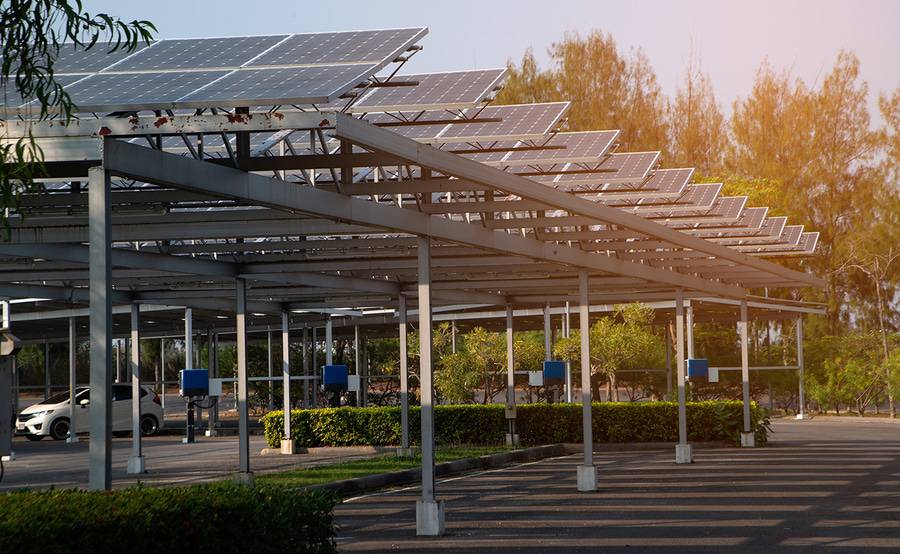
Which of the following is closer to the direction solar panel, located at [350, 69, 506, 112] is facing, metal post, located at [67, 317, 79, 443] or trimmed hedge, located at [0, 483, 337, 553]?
the trimmed hedge

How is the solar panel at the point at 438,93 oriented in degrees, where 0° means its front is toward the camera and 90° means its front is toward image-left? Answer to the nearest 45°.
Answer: approximately 45°

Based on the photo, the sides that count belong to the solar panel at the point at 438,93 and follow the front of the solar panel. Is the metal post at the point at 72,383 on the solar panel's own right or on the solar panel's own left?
on the solar panel's own right

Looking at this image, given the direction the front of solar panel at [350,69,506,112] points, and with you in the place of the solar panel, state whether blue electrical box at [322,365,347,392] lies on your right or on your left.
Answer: on your right

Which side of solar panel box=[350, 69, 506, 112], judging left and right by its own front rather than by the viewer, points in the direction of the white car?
right

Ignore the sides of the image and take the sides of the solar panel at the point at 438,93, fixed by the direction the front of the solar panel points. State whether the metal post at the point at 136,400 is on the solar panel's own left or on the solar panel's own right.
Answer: on the solar panel's own right

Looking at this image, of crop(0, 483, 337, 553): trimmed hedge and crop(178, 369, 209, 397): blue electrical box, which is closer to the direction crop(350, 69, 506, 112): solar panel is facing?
the trimmed hedge
